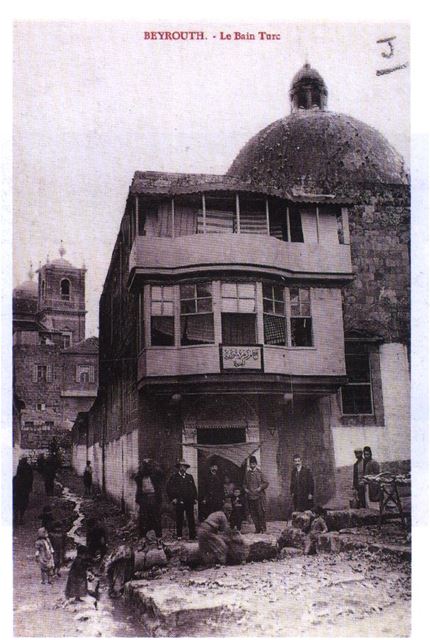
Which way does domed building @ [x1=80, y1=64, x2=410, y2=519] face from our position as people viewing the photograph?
facing the viewer

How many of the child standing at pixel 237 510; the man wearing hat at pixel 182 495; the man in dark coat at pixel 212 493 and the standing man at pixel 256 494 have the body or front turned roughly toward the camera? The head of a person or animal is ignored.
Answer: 4

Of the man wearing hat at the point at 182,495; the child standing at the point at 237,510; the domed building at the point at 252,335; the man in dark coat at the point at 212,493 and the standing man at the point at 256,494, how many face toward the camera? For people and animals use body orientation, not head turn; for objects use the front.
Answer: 5

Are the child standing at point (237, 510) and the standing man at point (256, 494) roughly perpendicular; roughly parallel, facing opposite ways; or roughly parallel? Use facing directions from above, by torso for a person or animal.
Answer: roughly parallel

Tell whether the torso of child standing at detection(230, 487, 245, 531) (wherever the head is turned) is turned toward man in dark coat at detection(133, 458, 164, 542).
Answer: no

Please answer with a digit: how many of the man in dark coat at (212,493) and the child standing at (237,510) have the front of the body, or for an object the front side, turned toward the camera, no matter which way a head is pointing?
2

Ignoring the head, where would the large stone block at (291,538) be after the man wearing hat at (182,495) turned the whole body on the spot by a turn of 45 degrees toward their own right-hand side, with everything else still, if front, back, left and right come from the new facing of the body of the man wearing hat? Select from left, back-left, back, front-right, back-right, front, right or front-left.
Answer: back-left

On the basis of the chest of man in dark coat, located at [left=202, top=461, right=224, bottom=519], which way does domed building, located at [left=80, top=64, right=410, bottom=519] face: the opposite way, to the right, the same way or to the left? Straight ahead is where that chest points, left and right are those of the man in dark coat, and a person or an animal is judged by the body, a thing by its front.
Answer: the same way

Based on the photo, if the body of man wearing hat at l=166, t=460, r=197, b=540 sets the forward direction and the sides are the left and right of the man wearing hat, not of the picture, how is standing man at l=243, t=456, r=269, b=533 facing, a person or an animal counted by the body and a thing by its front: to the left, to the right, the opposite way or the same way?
the same way

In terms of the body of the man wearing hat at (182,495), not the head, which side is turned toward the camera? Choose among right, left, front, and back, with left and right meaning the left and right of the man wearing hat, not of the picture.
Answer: front

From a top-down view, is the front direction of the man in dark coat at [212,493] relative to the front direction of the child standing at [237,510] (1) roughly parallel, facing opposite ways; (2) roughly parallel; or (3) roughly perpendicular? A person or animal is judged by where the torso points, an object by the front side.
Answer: roughly parallel

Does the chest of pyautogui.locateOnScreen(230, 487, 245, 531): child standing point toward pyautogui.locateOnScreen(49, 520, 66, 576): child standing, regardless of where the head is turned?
no

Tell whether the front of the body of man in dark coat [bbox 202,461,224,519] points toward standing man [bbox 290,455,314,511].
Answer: no
